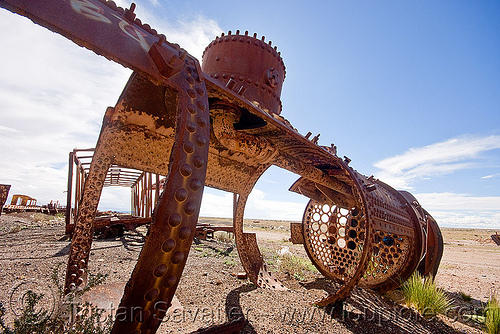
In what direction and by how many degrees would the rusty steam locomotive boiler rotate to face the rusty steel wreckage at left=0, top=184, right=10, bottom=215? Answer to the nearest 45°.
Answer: approximately 90° to its left

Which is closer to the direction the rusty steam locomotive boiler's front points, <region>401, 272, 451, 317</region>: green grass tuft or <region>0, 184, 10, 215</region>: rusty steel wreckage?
the green grass tuft

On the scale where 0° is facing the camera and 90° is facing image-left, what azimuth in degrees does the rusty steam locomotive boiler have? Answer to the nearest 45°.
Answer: approximately 225°

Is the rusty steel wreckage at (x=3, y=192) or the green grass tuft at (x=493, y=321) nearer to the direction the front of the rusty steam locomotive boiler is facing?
the green grass tuft
